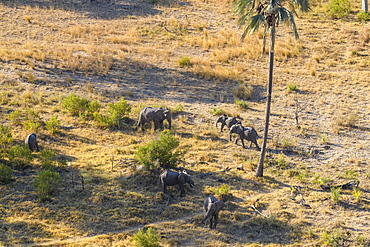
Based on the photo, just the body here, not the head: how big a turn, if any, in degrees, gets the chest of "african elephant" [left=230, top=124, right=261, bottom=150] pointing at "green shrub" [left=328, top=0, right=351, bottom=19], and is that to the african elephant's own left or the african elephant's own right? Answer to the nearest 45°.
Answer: approximately 90° to the african elephant's own right

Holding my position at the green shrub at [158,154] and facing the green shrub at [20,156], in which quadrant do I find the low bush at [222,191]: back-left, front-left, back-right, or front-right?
back-left

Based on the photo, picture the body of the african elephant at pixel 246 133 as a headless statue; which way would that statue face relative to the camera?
to the viewer's left

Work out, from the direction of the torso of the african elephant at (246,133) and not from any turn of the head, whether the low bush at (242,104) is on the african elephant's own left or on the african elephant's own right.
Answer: on the african elephant's own right
